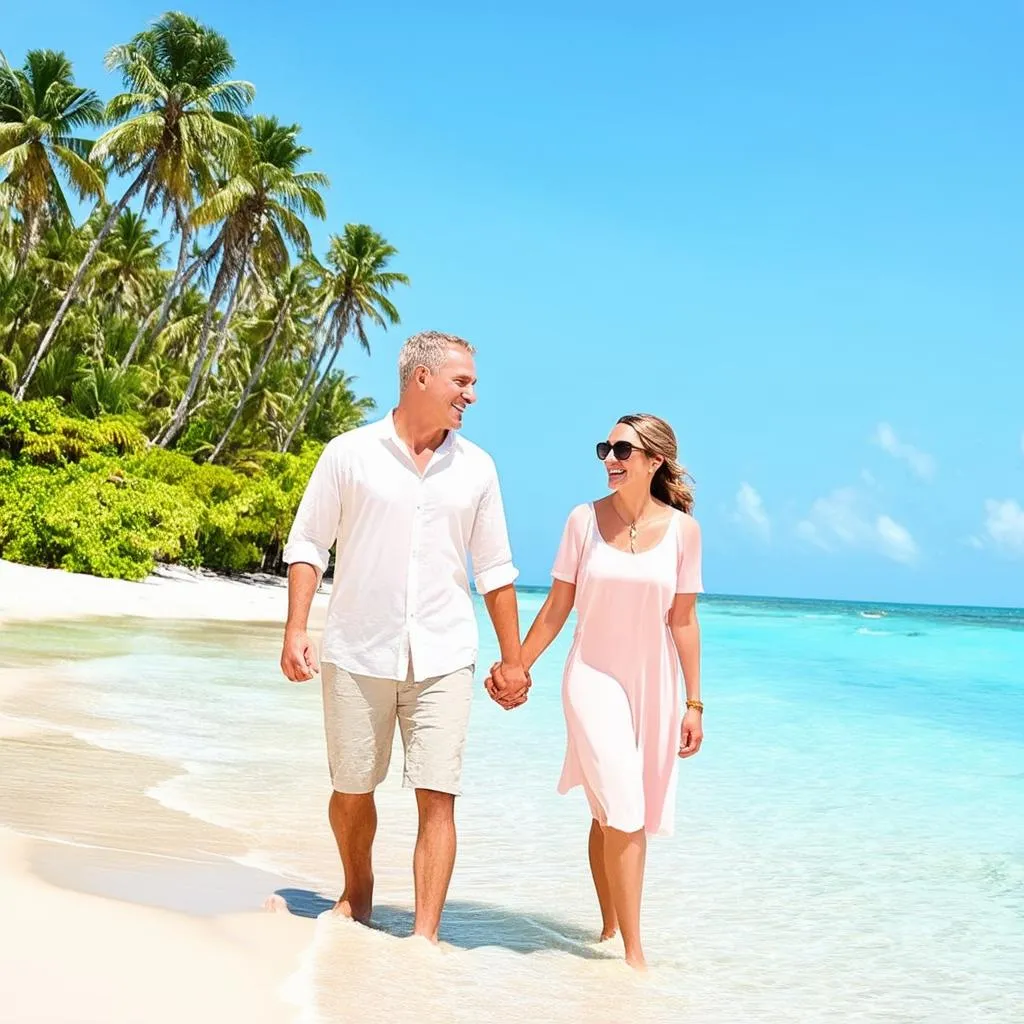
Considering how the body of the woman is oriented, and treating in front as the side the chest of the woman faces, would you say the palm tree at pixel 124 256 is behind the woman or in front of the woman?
behind

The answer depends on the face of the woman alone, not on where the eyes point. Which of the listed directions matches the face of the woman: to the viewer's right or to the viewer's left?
to the viewer's left

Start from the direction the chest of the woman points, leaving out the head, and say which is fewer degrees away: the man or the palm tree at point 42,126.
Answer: the man

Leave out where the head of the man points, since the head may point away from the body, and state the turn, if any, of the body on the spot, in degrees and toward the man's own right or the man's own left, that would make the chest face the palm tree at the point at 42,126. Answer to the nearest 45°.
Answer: approximately 180°

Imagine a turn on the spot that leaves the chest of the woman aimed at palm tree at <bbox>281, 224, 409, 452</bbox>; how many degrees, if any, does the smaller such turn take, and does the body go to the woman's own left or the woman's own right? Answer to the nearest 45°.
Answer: approximately 180°

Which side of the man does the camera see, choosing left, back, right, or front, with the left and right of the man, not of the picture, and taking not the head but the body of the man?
front

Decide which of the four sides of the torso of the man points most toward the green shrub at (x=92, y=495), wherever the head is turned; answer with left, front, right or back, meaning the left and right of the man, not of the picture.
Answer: back

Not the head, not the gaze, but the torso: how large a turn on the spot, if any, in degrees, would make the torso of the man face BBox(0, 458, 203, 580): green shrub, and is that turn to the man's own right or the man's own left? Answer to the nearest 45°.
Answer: approximately 180°

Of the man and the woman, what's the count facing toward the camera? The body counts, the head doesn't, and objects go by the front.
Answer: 2

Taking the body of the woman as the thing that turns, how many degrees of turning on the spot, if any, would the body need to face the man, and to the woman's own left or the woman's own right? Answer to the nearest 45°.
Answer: approximately 90° to the woman's own right
